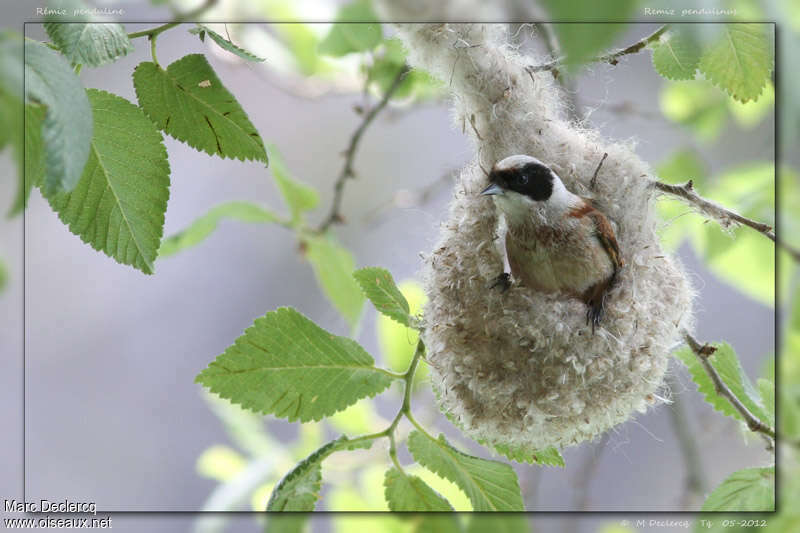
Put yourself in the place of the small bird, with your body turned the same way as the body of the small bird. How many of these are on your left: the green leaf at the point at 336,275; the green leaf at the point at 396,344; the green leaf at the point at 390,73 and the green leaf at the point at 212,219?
0

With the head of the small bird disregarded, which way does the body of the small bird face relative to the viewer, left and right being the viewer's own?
facing the viewer and to the left of the viewer

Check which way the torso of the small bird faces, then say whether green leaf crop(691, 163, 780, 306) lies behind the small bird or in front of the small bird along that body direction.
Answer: behind

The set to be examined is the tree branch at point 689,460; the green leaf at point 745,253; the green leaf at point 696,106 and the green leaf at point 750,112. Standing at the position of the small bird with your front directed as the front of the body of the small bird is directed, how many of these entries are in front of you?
0

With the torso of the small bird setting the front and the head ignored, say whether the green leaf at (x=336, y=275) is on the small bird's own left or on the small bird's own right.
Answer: on the small bird's own right
